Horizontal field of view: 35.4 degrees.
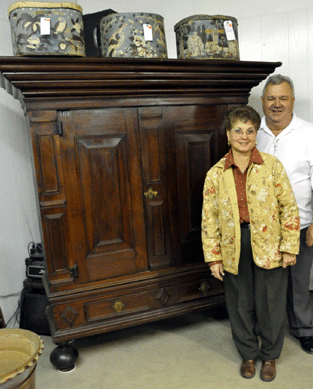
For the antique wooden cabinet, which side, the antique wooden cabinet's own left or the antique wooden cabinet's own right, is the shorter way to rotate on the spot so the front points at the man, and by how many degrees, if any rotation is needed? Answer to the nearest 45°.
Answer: approximately 45° to the antique wooden cabinet's own left

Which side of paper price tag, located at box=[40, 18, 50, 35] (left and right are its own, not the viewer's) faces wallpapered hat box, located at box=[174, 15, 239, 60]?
left

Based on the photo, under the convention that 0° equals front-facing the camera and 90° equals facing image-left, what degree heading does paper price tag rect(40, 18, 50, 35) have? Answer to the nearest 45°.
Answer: approximately 0°

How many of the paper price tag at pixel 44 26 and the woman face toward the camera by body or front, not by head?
2

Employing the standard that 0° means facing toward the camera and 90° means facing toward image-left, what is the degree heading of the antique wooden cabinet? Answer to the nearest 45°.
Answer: approximately 315°
